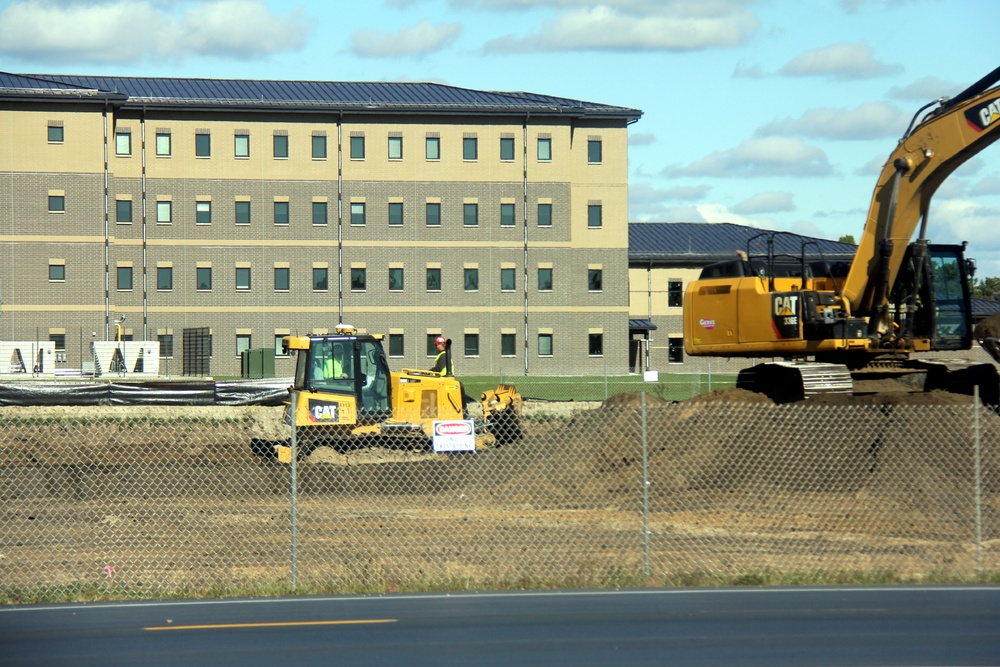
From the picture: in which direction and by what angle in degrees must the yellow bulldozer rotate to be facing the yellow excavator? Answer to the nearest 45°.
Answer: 0° — it already faces it

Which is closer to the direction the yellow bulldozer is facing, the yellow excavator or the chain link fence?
the yellow excavator

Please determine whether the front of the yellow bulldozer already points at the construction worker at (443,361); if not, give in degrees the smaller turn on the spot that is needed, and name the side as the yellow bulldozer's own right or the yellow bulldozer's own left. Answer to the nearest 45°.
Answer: approximately 45° to the yellow bulldozer's own left

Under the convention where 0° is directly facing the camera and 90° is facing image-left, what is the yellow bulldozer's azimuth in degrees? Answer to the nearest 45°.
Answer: approximately 270°
